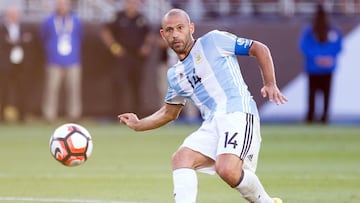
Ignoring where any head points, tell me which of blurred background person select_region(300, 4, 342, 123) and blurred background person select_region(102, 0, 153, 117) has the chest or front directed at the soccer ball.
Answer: blurred background person select_region(102, 0, 153, 117)

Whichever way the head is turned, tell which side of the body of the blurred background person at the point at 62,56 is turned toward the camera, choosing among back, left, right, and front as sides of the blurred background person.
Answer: front

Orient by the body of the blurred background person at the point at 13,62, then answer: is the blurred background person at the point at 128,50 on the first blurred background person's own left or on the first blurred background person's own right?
on the first blurred background person's own left

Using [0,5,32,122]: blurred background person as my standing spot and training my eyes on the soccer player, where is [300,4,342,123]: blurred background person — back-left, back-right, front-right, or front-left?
front-left

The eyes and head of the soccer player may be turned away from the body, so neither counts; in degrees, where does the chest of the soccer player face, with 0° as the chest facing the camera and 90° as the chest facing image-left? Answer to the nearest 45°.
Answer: approximately 45°

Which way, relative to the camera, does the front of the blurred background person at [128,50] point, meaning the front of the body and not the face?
toward the camera

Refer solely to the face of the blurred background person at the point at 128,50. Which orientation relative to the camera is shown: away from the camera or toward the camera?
toward the camera

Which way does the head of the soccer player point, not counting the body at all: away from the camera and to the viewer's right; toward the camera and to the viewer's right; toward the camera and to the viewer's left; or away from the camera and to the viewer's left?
toward the camera and to the viewer's left

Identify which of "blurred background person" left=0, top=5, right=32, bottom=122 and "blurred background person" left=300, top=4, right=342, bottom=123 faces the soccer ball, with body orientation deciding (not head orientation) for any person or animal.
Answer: "blurred background person" left=0, top=5, right=32, bottom=122

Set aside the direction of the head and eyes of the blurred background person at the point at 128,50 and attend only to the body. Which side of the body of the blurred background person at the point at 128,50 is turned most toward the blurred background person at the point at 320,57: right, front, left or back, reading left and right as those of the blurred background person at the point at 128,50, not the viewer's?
left

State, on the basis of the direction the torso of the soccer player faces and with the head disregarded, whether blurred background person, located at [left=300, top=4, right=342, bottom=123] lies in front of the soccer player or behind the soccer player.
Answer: behind

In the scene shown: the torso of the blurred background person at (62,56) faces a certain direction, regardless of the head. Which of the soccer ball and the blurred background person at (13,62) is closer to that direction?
the soccer ball

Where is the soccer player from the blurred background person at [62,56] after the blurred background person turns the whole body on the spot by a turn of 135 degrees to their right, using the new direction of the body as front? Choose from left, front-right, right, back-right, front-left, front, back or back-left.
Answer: back-left
